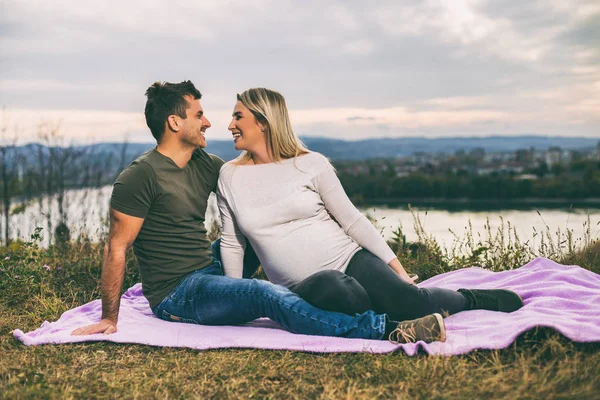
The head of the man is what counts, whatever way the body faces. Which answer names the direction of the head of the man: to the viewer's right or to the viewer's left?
to the viewer's right

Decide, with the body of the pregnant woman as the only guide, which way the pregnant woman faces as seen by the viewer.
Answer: toward the camera
